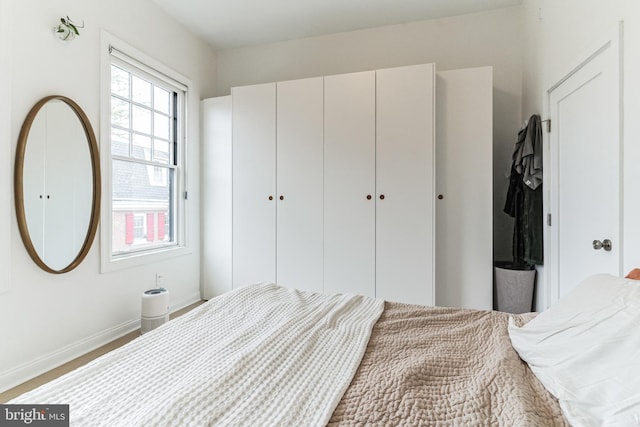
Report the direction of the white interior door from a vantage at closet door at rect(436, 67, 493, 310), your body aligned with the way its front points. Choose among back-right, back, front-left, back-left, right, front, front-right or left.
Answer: front-left

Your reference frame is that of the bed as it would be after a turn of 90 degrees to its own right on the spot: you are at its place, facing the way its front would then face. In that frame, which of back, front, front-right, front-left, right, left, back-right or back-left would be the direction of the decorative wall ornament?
front-left

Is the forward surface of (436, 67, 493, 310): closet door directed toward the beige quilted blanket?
yes

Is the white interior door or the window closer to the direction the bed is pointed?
the window

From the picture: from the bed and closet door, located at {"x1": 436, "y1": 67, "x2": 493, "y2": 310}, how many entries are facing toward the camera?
1

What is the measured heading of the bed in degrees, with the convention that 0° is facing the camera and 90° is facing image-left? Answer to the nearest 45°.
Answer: approximately 90°

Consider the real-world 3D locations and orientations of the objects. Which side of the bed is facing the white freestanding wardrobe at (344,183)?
right

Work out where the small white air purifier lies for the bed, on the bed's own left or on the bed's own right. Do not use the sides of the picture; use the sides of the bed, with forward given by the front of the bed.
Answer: on the bed's own right

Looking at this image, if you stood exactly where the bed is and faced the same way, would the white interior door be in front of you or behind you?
behind

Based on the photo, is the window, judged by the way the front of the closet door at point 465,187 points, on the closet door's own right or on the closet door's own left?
on the closet door's own right

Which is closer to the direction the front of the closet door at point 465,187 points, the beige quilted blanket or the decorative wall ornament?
the beige quilted blanket

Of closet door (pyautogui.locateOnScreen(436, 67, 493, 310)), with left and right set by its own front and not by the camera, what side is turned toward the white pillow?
front

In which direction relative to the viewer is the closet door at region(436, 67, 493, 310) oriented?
toward the camera

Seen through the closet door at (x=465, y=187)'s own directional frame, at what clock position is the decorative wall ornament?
The decorative wall ornament is roughly at 2 o'clock from the closet door.
